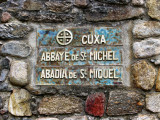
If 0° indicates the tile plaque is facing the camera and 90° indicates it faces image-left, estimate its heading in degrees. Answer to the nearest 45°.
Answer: approximately 0°
